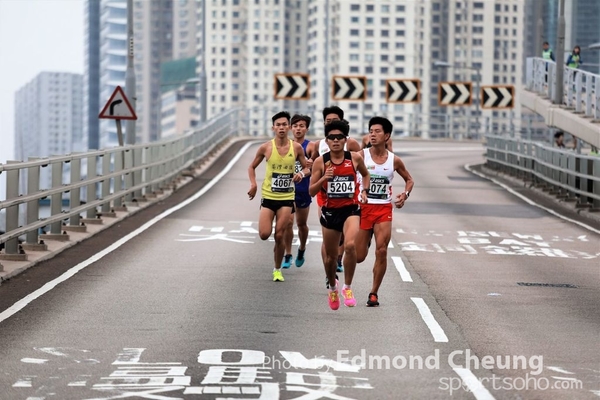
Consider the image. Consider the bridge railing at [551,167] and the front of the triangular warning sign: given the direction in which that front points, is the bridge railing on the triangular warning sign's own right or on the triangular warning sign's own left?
on the triangular warning sign's own left

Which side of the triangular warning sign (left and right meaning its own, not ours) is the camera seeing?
front

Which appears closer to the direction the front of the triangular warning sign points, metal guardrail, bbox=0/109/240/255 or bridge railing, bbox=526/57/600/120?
the metal guardrail

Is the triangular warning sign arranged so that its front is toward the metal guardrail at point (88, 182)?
yes
